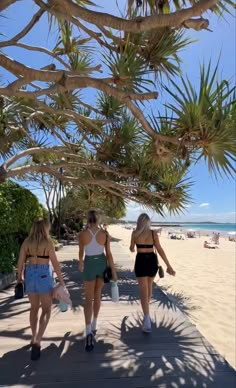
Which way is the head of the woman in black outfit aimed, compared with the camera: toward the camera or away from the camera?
away from the camera

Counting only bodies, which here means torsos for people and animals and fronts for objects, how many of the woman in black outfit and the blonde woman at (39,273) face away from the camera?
2

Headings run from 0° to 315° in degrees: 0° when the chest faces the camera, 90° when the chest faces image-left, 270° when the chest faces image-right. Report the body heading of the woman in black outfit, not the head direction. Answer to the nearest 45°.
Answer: approximately 180°

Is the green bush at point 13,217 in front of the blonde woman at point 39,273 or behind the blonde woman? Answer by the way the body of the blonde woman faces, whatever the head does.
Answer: in front

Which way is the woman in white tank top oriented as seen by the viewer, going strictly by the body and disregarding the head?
away from the camera

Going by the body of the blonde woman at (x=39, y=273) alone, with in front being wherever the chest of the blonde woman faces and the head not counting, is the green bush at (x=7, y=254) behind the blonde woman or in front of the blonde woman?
in front

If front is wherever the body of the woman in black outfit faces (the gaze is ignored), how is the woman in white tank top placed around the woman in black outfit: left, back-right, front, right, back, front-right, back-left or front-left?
back-left

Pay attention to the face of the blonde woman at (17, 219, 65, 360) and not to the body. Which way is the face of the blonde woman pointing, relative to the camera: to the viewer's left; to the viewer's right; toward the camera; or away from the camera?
away from the camera

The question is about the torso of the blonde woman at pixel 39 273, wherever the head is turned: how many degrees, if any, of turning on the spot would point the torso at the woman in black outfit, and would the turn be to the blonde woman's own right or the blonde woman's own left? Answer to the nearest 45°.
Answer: approximately 45° to the blonde woman's own right

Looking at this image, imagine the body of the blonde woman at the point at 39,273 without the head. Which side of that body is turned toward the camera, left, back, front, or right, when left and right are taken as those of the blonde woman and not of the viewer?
back

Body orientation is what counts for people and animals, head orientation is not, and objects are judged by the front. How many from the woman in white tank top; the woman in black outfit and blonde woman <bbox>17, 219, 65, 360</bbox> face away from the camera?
3
